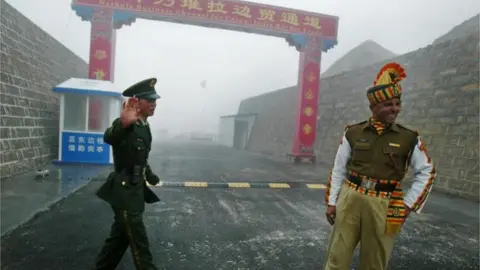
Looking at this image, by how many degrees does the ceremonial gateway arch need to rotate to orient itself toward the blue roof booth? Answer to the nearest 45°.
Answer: approximately 45° to its right

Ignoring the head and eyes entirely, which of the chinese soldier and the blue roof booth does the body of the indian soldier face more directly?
the chinese soldier

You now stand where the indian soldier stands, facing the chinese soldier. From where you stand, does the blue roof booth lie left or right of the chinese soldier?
right

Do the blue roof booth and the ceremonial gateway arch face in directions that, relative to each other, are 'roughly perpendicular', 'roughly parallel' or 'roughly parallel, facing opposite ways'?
roughly parallel

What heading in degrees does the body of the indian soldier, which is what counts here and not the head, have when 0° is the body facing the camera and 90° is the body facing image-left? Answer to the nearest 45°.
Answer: approximately 0°

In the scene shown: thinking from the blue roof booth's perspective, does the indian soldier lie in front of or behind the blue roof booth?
in front

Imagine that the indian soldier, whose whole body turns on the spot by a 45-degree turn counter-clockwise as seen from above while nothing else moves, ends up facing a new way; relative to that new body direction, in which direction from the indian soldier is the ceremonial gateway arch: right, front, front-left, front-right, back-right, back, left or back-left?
back

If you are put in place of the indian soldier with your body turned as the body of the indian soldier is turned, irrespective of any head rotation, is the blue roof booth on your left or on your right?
on your right

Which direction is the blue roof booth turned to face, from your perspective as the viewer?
facing the viewer

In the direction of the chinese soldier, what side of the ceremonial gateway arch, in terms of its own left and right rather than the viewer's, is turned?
front

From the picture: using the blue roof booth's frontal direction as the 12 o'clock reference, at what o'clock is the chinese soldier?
The chinese soldier is roughly at 12 o'clock from the blue roof booth.

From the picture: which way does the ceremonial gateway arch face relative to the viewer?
toward the camera
